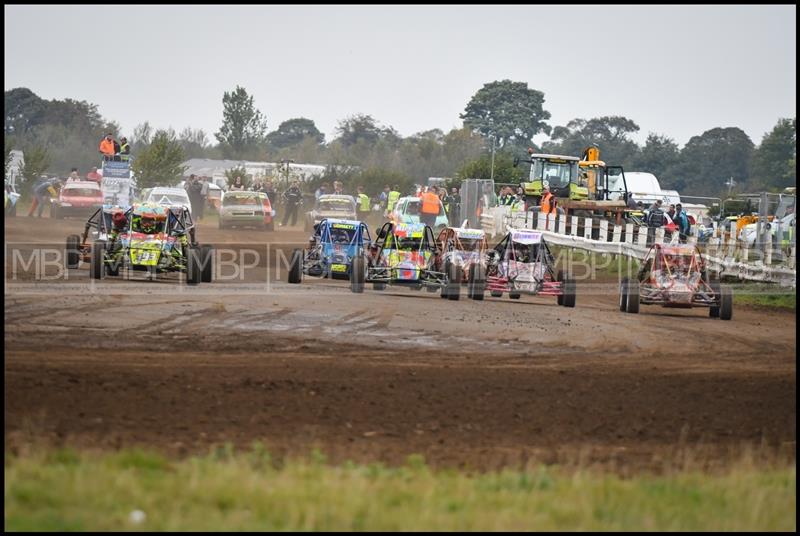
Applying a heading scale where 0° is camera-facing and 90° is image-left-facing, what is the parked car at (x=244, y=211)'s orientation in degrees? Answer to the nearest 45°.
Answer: approximately 0°

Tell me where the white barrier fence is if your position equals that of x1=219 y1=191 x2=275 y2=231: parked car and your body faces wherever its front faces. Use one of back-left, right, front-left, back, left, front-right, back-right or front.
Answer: front-left

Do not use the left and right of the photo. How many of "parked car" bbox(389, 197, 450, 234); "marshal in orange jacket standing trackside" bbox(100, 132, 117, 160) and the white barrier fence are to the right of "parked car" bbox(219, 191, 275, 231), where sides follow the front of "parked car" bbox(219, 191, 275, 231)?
1

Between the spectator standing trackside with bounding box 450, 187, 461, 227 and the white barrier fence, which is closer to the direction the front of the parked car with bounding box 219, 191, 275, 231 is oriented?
the white barrier fence

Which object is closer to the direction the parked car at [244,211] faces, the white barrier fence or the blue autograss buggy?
the blue autograss buggy

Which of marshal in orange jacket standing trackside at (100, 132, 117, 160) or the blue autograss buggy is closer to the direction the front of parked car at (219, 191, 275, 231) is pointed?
the blue autograss buggy

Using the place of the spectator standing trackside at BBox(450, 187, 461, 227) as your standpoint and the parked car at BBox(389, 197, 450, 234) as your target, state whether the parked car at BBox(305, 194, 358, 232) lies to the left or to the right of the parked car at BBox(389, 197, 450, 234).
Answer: right

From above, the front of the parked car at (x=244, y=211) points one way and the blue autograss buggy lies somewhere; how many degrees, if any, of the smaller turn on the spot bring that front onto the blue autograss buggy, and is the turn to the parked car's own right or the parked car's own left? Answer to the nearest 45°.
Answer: approximately 180°

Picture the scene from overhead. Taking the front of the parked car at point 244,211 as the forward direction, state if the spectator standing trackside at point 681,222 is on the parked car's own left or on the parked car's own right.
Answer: on the parked car's own left

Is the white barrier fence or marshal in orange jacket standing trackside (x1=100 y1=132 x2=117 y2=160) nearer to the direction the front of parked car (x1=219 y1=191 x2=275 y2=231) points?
the white barrier fence

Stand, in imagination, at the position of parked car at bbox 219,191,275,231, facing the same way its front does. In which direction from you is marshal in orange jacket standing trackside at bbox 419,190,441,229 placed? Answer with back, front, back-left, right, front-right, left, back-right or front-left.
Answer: front-left

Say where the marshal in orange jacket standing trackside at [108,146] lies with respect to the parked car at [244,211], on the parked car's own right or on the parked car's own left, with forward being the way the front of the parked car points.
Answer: on the parked car's own right

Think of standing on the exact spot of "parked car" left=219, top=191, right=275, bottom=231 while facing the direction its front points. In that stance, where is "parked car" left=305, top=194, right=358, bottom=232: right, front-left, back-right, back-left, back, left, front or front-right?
left
